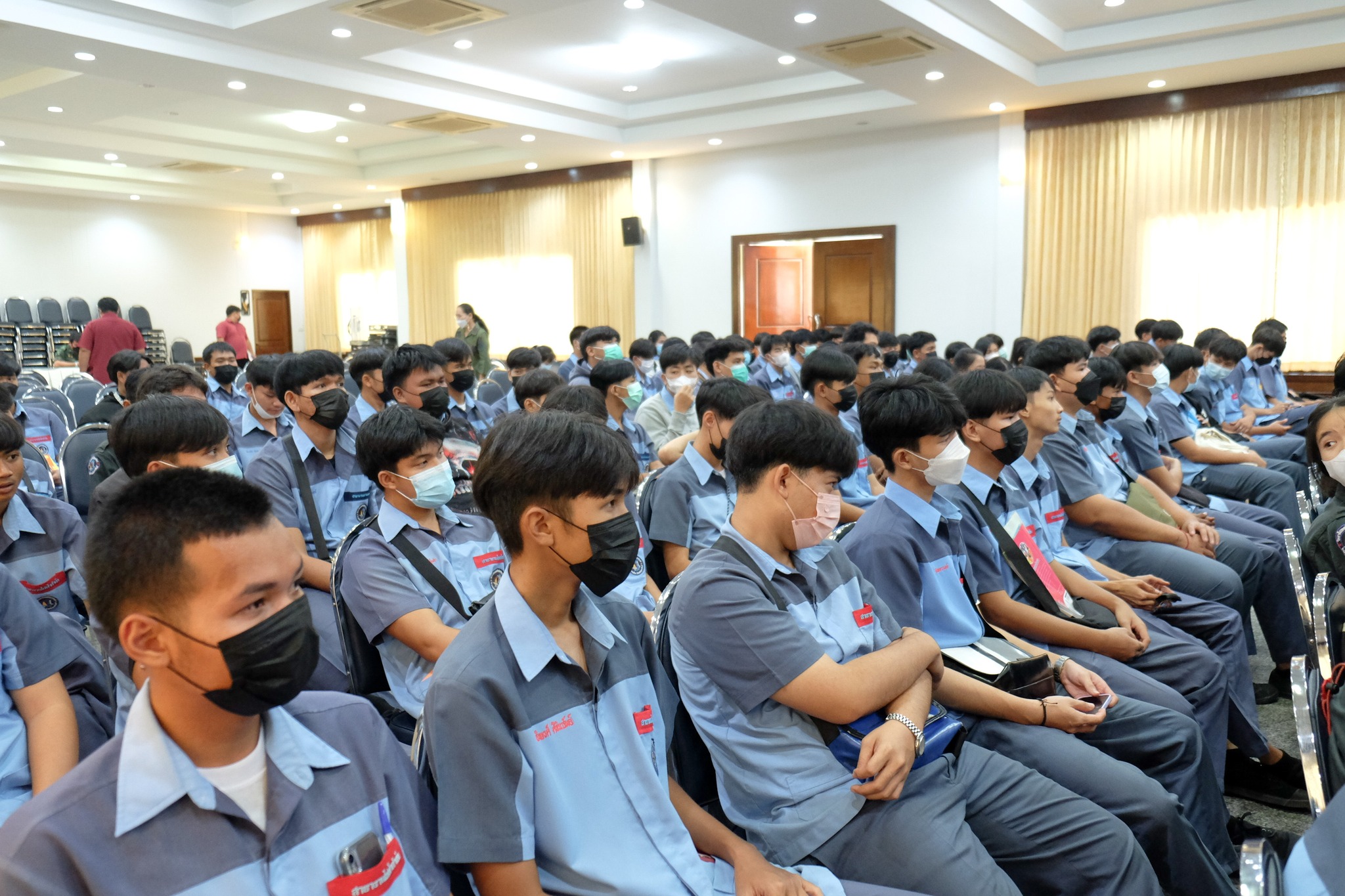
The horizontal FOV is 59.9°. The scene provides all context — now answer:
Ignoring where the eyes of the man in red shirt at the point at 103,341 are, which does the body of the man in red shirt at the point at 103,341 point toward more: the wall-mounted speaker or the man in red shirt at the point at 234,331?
the man in red shirt

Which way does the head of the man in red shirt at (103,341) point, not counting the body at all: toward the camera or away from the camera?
away from the camera

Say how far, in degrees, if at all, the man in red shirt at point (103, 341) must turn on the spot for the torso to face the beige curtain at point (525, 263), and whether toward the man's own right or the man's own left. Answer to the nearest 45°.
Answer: approximately 90° to the man's own right

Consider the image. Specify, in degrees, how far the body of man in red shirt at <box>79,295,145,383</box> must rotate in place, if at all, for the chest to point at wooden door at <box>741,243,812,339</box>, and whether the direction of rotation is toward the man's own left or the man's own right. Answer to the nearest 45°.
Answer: approximately 90° to the man's own right

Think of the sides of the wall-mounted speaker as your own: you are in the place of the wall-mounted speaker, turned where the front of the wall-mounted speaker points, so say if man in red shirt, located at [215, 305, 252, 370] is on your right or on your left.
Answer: on your right

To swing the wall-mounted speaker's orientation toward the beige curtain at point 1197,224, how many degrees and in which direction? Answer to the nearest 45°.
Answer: approximately 90° to its left

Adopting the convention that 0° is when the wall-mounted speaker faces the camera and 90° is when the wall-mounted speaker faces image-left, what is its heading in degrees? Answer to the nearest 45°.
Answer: approximately 45°

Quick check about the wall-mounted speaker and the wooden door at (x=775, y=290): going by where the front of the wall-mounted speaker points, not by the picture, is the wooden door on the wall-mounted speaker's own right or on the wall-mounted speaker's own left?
on the wall-mounted speaker's own left
